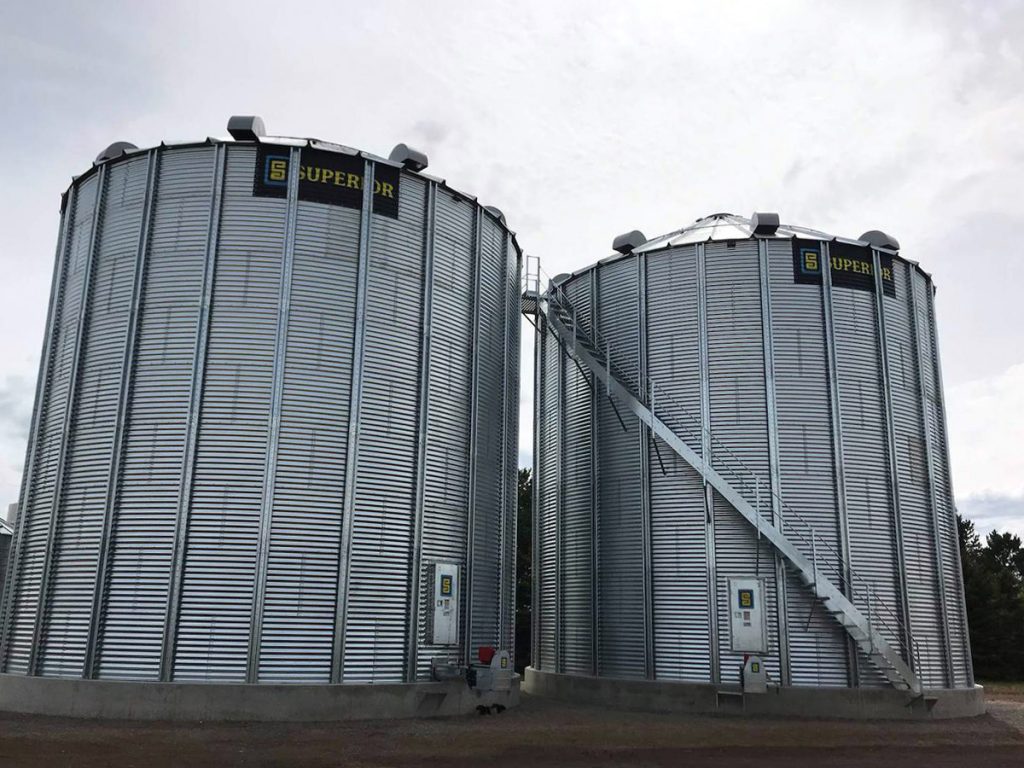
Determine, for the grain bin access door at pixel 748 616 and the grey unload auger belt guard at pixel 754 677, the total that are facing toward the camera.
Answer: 2

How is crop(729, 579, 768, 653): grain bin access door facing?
toward the camera

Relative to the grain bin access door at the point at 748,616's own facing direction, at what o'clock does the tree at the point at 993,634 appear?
The tree is roughly at 7 o'clock from the grain bin access door.

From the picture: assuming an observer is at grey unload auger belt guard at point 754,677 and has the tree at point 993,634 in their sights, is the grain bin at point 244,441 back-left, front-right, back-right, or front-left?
back-left

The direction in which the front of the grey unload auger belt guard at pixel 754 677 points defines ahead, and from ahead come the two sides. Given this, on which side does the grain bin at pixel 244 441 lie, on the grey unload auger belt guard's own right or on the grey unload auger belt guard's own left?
on the grey unload auger belt guard's own right

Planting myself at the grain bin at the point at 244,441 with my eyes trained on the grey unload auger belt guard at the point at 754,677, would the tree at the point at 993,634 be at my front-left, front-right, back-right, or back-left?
front-left

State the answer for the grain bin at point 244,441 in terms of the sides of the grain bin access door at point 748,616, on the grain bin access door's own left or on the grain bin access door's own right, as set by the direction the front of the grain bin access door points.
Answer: on the grain bin access door's own right

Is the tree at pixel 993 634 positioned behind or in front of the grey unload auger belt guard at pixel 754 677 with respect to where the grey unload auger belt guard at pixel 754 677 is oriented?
behind

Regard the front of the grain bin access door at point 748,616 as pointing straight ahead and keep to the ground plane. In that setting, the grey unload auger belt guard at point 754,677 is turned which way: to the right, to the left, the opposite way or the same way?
the same way

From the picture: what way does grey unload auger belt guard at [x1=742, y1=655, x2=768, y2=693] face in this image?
toward the camera
